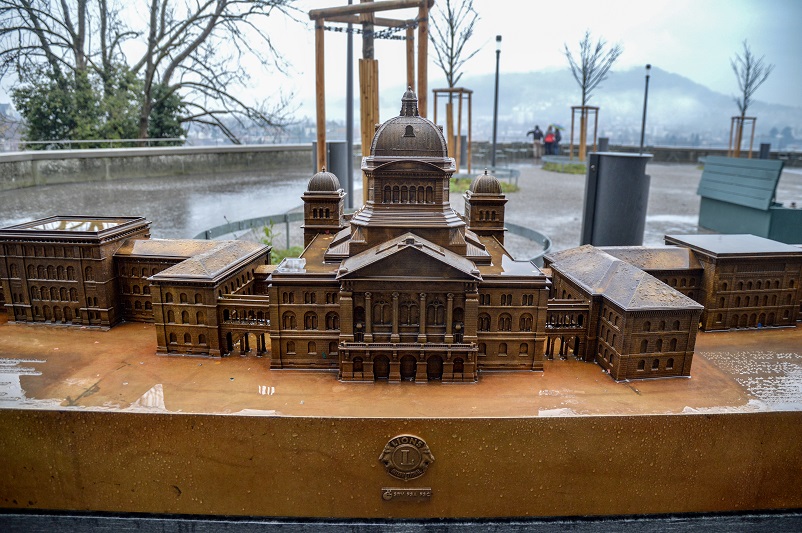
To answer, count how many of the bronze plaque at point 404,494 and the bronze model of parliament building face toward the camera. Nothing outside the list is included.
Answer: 2

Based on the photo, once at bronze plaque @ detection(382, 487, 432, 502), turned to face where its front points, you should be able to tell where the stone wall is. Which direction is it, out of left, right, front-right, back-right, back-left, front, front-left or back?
back-right

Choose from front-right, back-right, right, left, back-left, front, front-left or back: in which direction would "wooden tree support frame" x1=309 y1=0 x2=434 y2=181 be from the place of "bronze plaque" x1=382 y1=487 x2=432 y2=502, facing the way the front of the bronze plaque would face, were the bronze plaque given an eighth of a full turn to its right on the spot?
back-right

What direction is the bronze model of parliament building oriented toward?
toward the camera

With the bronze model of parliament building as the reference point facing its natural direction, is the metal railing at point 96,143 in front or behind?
behind

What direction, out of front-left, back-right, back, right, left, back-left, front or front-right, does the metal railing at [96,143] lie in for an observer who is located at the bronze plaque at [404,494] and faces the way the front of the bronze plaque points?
back-right

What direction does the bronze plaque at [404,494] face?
toward the camera

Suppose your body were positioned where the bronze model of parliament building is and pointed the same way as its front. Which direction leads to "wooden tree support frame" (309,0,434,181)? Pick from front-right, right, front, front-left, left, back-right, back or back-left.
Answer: back

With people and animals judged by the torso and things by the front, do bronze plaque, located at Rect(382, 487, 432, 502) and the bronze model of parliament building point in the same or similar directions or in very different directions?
same or similar directions

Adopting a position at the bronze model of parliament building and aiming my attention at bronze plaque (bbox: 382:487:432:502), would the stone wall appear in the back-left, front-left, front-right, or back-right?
back-right
